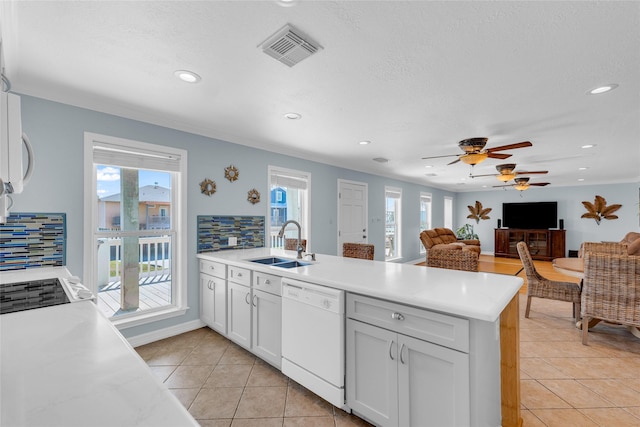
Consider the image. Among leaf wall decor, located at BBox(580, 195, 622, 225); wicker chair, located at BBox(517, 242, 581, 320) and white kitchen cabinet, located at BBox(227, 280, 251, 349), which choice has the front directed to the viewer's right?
the wicker chair

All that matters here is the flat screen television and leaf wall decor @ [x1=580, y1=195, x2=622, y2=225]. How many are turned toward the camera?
2

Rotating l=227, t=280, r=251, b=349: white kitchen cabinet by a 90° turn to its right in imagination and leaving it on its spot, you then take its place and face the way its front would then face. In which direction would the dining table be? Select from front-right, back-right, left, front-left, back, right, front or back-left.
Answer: back-right

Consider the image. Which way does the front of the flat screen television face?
toward the camera

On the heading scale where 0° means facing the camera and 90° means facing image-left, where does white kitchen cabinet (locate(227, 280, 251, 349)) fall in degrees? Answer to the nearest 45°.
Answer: approximately 45°

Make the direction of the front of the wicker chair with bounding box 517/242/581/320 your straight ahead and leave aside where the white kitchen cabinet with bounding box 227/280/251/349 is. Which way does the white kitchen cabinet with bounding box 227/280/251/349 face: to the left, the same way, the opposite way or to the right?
to the right

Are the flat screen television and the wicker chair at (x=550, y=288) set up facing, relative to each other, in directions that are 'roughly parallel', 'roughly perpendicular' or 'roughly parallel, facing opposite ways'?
roughly perpendicular

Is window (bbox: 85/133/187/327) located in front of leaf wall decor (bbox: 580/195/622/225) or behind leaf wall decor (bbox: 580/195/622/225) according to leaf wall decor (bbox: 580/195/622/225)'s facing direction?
in front

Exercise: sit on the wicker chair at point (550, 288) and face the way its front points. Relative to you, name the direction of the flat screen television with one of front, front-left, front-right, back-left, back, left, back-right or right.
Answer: left

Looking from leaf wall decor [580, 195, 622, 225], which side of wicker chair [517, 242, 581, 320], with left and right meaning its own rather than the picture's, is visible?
left

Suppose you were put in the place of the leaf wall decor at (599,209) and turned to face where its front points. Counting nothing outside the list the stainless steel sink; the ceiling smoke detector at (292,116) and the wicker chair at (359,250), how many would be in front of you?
3

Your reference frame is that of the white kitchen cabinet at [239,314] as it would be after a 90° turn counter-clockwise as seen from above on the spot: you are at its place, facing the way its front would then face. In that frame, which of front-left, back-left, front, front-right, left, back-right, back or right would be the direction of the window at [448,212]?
left

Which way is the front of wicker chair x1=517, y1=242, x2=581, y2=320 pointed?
to the viewer's right

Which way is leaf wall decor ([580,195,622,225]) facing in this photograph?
toward the camera
